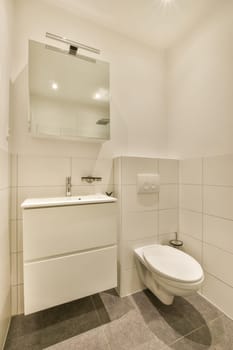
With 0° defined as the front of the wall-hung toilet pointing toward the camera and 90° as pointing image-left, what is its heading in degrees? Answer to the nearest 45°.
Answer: approximately 315°

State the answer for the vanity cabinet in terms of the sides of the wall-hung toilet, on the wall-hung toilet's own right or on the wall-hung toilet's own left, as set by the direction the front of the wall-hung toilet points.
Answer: on the wall-hung toilet's own right
